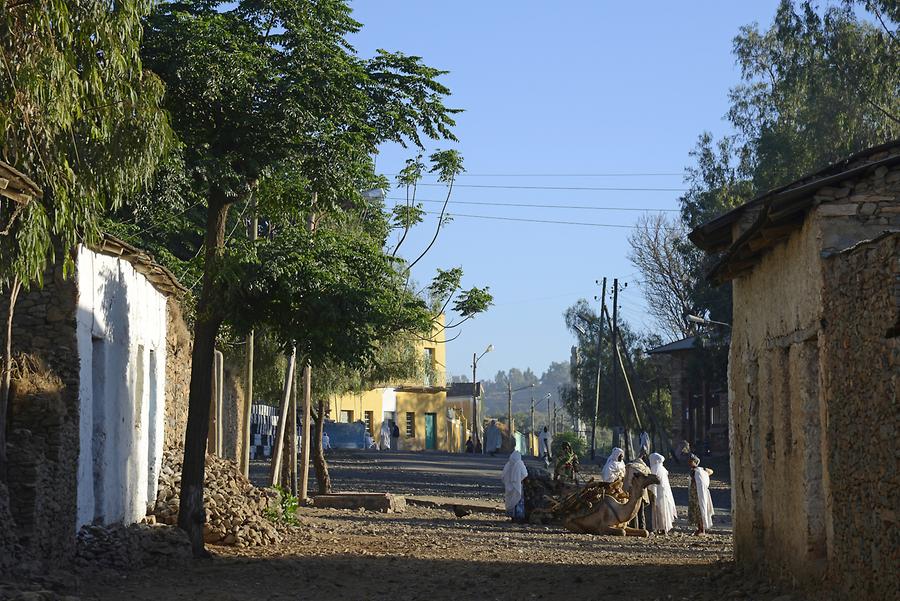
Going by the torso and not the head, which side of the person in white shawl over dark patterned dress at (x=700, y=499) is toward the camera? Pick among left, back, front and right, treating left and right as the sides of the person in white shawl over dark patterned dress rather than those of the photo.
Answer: left

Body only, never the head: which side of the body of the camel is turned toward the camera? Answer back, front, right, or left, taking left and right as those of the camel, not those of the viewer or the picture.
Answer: right

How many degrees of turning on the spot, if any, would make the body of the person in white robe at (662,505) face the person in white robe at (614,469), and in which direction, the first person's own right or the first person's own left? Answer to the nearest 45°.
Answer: approximately 45° to the first person's own right

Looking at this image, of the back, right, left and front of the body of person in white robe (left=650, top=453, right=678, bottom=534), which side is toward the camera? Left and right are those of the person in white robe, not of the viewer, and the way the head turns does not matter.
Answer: left

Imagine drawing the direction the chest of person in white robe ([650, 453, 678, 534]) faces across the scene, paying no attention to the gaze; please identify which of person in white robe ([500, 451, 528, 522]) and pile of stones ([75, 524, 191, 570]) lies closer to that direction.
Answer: the person in white robe

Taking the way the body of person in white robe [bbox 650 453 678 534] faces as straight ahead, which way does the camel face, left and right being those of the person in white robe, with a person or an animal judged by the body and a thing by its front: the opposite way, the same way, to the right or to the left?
the opposite way

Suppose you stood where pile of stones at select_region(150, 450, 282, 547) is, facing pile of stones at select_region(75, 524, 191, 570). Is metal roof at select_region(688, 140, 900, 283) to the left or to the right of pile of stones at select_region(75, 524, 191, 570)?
left

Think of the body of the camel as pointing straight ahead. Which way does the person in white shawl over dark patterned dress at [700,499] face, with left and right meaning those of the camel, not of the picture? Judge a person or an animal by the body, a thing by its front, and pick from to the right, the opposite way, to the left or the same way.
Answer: the opposite way

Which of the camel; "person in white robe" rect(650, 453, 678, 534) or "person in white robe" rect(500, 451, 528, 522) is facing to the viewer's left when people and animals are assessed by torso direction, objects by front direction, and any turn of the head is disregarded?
"person in white robe" rect(650, 453, 678, 534)

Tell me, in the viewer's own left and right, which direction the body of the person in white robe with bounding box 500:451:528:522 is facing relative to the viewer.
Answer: facing away from the viewer
